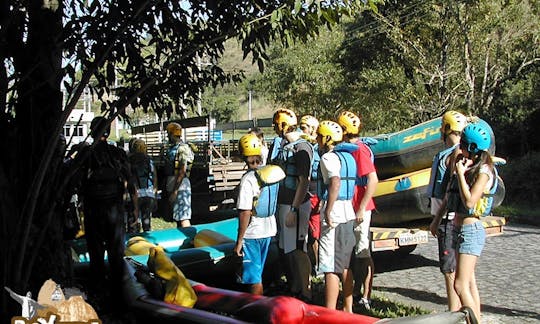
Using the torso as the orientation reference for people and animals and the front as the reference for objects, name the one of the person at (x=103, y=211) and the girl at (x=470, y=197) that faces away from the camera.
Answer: the person

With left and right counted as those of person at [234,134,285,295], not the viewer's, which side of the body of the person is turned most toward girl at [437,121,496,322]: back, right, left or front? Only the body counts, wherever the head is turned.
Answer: back

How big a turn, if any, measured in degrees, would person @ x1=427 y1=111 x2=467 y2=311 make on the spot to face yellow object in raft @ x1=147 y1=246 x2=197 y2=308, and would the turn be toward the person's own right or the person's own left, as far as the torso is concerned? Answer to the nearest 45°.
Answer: approximately 45° to the person's own left

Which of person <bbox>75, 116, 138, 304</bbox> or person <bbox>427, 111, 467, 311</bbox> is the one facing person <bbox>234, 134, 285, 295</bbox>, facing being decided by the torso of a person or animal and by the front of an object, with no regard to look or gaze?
person <bbox>427, 111, 467, 311</bbox>

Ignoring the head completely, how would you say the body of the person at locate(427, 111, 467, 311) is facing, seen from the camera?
to the viewer's left

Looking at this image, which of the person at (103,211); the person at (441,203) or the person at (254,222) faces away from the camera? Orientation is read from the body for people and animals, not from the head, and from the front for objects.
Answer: the person at (103,211)

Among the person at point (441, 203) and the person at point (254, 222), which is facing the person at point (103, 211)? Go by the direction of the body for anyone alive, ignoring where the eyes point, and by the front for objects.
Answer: the person at point (441, 203)

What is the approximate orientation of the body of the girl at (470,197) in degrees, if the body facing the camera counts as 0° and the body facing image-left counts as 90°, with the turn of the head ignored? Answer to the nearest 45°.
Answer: approximately 90°

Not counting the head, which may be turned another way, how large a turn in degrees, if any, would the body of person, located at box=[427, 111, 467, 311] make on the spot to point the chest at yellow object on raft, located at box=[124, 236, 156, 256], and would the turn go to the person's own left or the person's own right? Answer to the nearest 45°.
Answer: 0° — they already face it

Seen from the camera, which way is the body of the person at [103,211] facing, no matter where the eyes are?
away from the camera

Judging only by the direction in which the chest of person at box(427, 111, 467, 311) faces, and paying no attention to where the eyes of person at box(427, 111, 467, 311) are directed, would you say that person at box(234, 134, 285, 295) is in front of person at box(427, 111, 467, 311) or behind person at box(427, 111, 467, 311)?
in front

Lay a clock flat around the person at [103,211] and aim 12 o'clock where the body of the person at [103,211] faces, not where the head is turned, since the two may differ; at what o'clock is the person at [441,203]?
the person at [441,203] is roughly at 4 o'clock from the person at [103,211].

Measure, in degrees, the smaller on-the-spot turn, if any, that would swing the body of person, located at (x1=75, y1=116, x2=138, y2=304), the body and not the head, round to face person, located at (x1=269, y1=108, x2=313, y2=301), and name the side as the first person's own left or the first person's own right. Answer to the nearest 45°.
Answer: approximately 90° to the first person's own right
